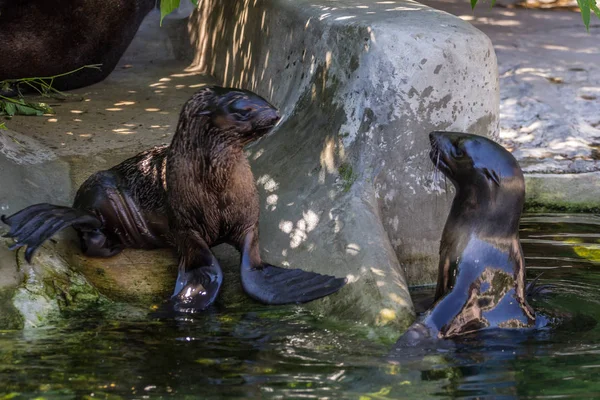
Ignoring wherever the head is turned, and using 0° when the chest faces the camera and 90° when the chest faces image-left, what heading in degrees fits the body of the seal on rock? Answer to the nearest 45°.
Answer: approximately 315°

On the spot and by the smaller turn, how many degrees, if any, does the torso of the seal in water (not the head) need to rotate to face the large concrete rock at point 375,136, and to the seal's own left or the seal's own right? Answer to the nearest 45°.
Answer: approximately 45° to the seal's own right

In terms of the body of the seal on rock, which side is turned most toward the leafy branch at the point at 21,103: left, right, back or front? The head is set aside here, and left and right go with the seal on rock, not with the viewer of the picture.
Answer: back

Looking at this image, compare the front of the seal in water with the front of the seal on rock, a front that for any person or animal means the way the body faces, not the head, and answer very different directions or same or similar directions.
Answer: very different directions

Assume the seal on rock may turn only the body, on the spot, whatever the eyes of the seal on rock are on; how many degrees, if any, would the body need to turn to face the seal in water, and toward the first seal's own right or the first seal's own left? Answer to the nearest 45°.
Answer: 0° — it already faces it
